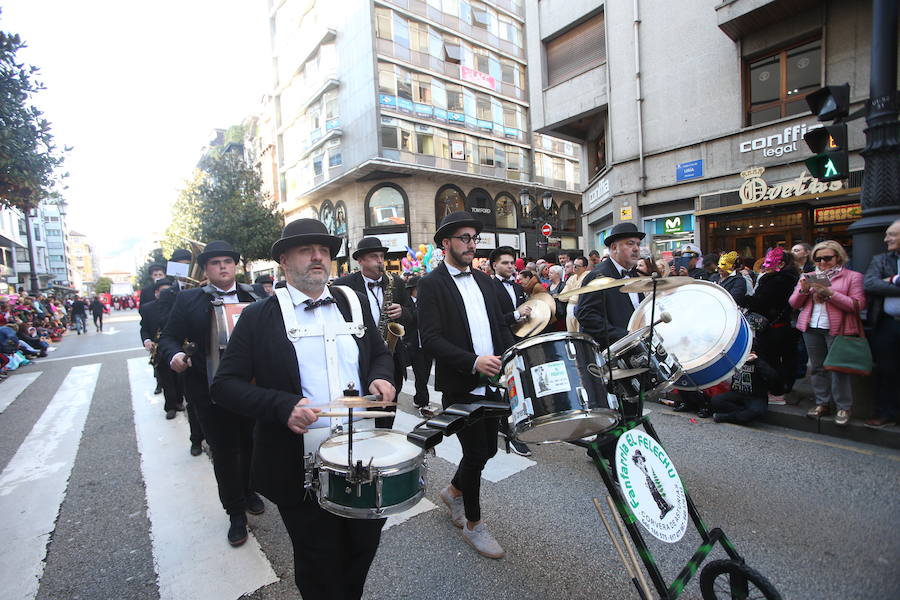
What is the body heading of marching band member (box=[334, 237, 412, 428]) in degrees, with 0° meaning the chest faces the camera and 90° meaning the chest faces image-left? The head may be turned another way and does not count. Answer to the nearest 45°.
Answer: approximately 315°

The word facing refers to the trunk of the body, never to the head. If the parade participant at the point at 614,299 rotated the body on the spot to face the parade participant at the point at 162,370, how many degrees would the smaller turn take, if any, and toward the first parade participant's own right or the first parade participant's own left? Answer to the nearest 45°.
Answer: approximately 135° to the first parade participant's own right

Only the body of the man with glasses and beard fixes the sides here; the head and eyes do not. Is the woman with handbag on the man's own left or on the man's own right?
on the man's own left

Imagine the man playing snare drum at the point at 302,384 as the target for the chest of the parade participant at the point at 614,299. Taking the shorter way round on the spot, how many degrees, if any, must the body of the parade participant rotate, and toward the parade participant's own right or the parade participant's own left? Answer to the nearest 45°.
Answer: approximately 90° to the parade participant's own right
